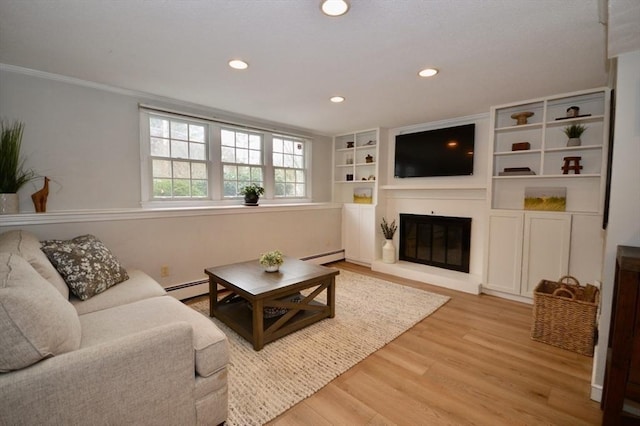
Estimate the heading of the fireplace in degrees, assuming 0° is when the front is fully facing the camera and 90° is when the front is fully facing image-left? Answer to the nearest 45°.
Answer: approximately 45°

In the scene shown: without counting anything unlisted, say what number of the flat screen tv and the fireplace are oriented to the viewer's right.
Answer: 0

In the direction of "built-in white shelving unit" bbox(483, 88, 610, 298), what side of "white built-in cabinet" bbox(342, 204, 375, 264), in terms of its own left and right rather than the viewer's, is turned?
left

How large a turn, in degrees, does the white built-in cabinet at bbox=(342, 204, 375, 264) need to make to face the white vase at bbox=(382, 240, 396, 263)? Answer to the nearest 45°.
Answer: approximately 90° to its left

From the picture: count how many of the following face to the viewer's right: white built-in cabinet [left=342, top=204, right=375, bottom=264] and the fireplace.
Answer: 0

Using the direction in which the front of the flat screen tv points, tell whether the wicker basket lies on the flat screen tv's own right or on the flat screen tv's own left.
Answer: on the flat screen tv's own left

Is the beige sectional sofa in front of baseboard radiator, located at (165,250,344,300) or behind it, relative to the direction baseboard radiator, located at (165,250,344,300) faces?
in front

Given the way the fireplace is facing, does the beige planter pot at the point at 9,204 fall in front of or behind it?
in front

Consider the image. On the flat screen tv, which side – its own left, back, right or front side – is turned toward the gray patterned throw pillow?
front

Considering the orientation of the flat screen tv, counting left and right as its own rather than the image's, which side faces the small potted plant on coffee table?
front

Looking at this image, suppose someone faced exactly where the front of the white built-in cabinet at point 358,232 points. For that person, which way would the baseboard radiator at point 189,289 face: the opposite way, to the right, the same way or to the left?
to the left

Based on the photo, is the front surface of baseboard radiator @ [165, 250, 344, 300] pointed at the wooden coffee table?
yes

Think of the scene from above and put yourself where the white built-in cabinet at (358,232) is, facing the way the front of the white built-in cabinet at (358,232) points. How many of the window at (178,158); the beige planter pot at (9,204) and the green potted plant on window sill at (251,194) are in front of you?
3
